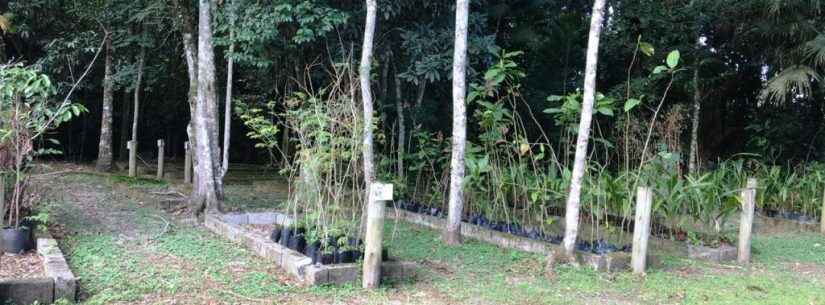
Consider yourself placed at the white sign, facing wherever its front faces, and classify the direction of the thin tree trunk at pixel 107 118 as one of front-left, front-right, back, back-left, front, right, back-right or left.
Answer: back-right

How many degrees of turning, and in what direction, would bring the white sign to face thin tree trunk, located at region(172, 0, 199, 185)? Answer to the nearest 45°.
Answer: approximately 135° to its right

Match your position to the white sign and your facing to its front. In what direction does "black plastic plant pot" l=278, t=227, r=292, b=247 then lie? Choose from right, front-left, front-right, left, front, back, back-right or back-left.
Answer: back-right

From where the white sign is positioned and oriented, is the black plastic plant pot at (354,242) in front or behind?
behind

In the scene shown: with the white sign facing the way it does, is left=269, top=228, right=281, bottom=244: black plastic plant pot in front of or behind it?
behind

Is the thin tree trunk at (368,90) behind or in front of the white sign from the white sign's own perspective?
behind

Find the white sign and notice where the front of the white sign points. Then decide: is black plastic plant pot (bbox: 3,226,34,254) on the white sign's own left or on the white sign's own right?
on the white sign's own right

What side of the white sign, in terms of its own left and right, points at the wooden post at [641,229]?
left

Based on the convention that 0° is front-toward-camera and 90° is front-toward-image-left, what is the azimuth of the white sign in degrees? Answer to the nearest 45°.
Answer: approximately 0°
